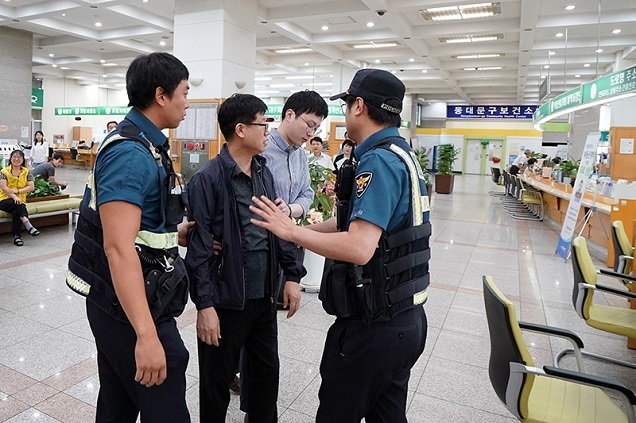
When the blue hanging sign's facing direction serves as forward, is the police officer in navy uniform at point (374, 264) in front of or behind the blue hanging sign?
in front

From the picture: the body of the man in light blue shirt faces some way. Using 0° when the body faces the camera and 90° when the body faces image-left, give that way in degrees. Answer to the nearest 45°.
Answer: approximately 315°

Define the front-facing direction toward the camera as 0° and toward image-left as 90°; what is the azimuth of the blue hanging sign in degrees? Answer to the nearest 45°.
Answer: approximately 0°

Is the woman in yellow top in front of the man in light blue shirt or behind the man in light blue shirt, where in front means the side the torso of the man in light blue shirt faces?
behind

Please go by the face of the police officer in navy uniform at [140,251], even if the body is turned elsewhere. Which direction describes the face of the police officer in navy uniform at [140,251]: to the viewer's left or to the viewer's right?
to the viewer's right

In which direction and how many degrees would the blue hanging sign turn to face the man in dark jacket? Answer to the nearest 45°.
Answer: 0° — it already faces them

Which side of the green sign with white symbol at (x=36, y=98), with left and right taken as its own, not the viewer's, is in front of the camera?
front

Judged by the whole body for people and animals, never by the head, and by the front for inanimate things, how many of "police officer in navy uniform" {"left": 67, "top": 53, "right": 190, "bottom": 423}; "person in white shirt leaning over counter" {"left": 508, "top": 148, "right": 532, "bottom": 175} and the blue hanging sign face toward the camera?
1

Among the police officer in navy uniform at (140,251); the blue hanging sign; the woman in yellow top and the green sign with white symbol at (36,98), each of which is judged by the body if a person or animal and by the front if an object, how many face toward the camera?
3

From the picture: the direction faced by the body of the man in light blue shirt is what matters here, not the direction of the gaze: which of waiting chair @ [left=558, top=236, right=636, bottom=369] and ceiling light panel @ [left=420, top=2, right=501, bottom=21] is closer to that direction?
the waiting chair

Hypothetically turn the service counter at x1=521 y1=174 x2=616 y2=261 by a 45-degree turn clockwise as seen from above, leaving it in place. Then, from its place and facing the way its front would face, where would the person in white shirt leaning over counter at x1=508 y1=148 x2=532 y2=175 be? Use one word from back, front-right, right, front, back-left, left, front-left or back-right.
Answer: right

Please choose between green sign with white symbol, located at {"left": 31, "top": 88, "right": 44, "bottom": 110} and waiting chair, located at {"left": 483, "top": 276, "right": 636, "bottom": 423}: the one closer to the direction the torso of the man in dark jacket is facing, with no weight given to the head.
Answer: the waiting chair

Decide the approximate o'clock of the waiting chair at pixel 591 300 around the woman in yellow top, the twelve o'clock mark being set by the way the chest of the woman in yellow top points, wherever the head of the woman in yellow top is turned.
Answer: The waiting chair is roughly at 11 o'clock from the woman in yellow top.

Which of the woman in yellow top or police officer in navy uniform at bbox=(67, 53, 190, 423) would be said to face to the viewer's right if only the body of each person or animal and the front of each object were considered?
the police officer in navy uniform
